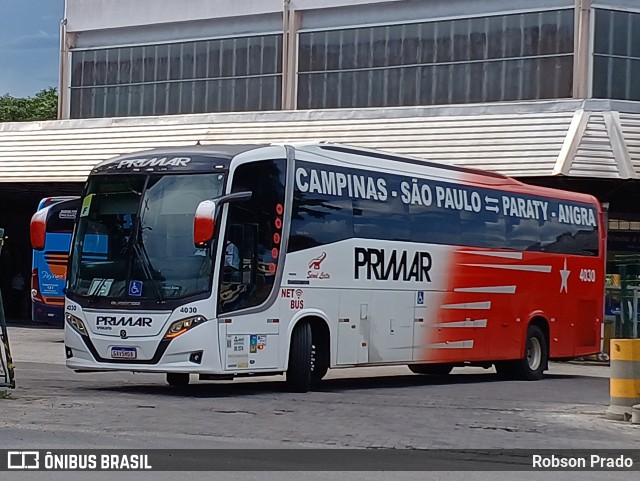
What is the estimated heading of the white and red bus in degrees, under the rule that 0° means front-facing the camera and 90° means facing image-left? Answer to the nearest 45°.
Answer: approximately 45°

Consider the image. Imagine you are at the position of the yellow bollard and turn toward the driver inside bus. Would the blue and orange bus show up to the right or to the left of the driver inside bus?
right

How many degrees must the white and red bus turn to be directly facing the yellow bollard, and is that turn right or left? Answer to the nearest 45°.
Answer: approximately 90° to its left
